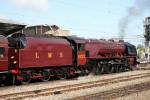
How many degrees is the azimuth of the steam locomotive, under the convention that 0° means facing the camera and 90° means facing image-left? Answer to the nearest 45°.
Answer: approximately 225°
